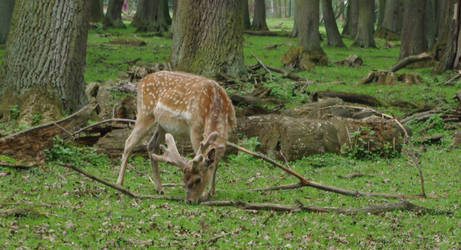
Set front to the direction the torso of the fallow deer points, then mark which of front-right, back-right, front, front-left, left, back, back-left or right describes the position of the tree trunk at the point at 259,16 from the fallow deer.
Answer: back-left

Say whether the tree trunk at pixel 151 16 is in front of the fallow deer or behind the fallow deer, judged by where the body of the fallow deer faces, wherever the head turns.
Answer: behind
